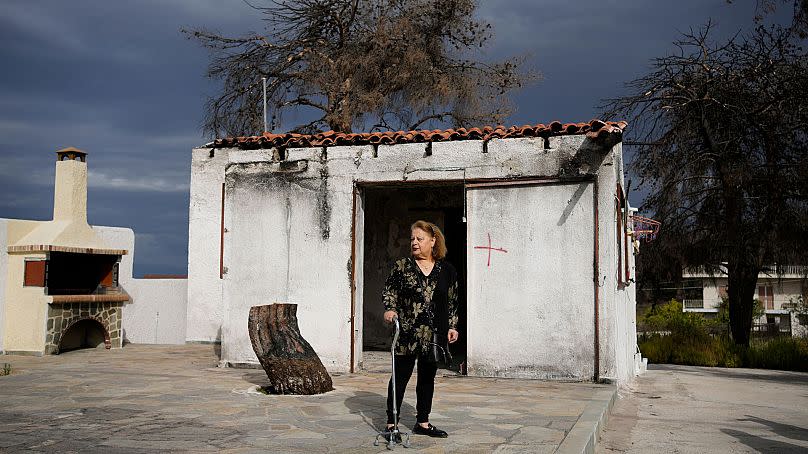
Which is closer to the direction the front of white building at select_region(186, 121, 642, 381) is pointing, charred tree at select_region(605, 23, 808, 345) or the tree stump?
the tree stump

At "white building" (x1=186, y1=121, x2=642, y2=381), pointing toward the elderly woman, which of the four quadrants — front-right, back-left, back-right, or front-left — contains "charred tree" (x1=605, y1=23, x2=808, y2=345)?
back-left

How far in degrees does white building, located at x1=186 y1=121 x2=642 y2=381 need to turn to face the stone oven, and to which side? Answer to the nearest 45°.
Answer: approximately 135° to its right

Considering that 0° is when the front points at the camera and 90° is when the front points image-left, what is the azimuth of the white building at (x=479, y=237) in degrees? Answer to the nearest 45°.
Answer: approximately 0°

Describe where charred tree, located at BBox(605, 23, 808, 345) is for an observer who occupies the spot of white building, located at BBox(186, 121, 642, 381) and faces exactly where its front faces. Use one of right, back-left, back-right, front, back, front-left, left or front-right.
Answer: back-left

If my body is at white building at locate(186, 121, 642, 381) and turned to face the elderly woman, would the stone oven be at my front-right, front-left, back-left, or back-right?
back-right

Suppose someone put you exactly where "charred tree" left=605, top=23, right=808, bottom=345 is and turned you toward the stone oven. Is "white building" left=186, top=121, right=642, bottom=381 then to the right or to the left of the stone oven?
left

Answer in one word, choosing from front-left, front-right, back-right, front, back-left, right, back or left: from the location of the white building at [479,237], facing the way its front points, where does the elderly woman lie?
front
